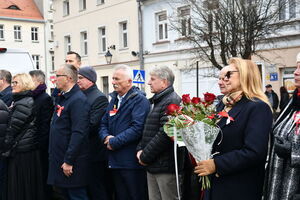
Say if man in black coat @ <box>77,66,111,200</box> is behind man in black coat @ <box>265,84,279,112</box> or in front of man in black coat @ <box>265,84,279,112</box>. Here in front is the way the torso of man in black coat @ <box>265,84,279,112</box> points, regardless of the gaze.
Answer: in front

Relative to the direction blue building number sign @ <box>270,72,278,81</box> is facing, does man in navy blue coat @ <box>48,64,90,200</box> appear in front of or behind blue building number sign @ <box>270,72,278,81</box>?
in front

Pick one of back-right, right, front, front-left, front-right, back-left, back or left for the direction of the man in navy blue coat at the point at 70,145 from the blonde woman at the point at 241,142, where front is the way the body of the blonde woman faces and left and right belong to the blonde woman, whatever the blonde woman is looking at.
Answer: front-right

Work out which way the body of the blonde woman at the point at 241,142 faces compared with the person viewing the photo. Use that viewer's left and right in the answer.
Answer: facing to the left of the viewer

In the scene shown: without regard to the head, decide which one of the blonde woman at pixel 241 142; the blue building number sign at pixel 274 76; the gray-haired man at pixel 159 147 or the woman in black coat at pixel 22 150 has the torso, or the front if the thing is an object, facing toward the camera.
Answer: the blue building number sign
